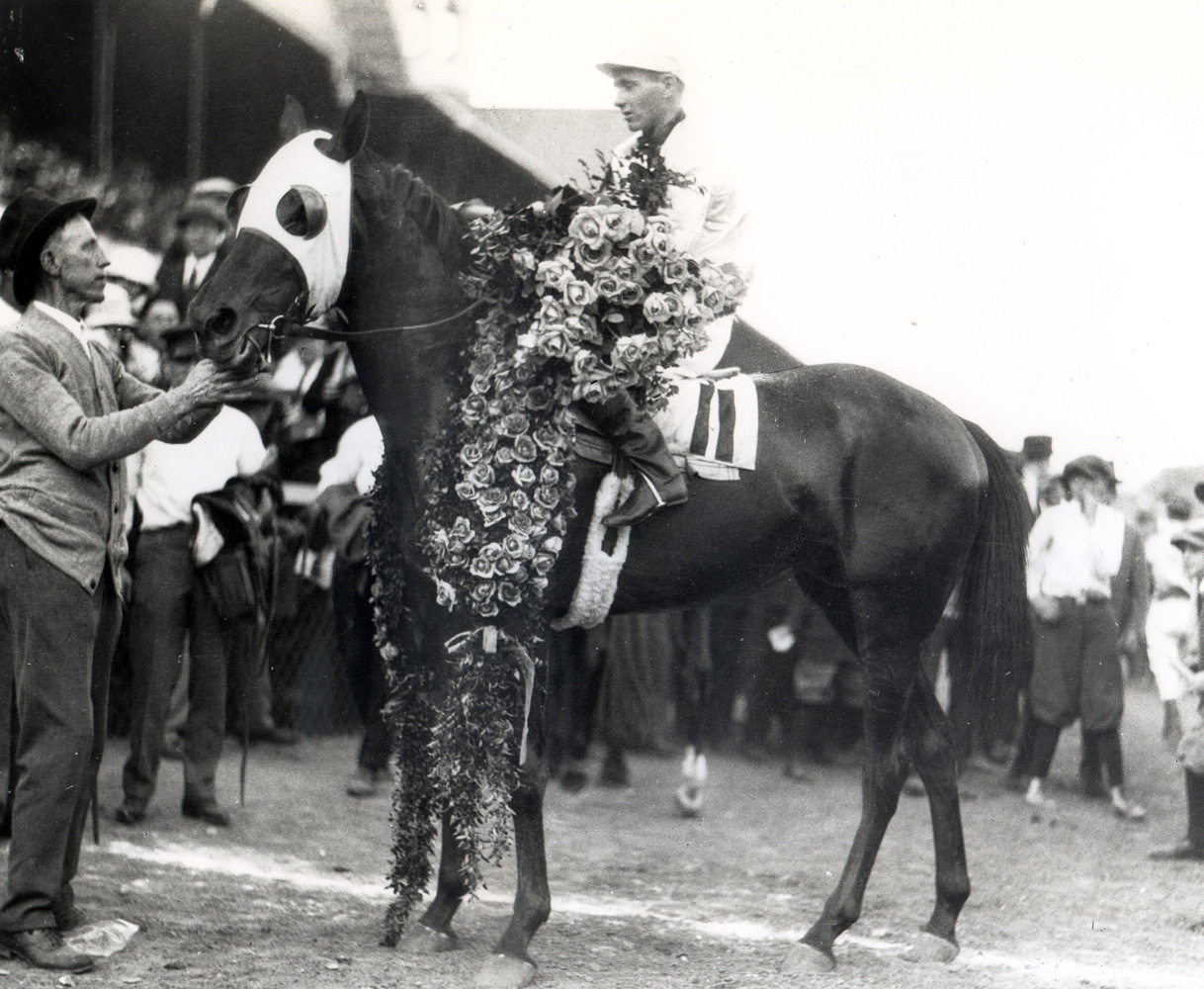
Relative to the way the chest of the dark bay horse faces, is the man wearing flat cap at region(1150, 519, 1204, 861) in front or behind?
behind

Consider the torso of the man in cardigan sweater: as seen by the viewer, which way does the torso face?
to the viewer's right

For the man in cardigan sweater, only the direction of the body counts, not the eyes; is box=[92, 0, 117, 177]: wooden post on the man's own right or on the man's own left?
on the man's own left

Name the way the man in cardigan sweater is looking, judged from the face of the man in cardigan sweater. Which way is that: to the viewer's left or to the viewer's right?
to the viewer's right

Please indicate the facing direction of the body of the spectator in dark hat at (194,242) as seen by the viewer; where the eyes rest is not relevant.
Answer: toward the camera

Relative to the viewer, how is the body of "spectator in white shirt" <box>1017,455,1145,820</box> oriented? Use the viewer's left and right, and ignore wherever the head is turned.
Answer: facing the viewer

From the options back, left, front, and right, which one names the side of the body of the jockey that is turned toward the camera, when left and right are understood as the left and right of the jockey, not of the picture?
left

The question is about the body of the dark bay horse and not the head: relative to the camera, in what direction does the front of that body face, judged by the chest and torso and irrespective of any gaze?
to the viewer's left
